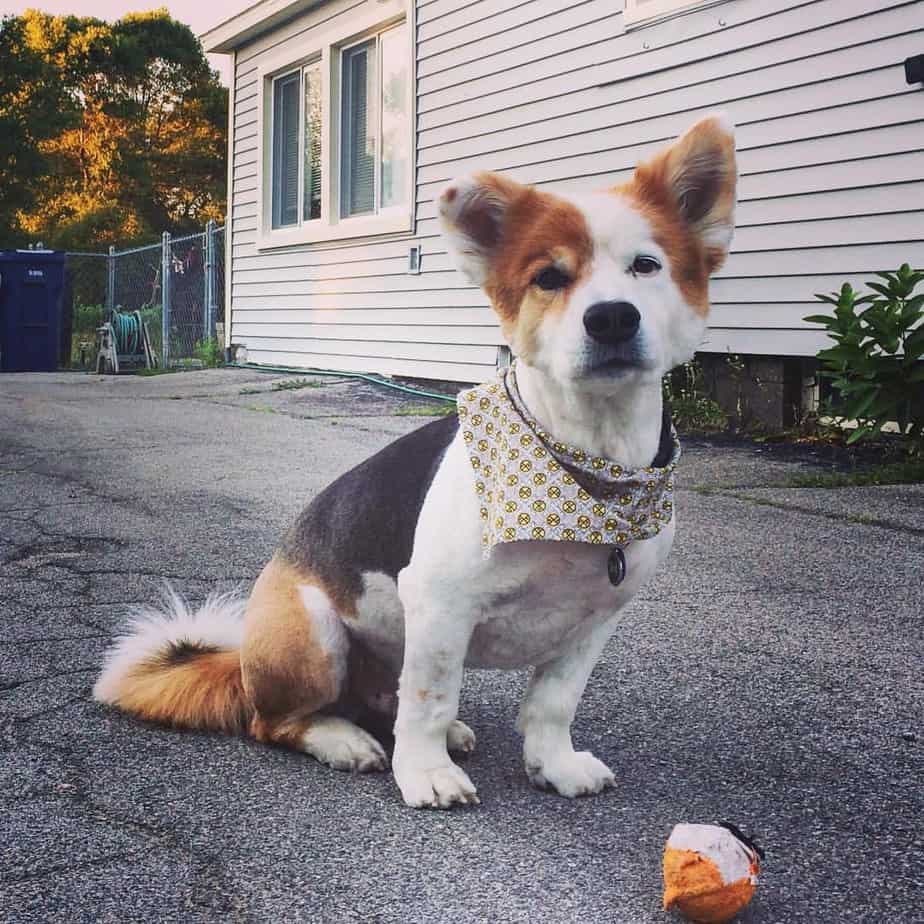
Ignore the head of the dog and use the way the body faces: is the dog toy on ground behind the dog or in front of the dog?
in front

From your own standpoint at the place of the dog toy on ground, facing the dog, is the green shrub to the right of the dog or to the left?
right

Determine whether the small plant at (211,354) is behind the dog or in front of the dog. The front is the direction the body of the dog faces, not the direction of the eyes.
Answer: behind

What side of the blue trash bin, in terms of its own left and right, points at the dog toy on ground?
front

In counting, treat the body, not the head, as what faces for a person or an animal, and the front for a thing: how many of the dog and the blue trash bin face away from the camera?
0

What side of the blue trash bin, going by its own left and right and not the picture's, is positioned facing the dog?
front

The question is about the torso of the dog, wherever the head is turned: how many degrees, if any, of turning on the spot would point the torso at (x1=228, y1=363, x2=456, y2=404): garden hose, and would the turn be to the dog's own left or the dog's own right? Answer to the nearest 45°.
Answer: approximately 135° to the dog's own left

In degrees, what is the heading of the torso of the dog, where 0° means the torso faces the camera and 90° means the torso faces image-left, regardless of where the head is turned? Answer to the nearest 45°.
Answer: approximately 315°

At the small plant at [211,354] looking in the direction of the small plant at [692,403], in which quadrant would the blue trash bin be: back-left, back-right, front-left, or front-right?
back-right
